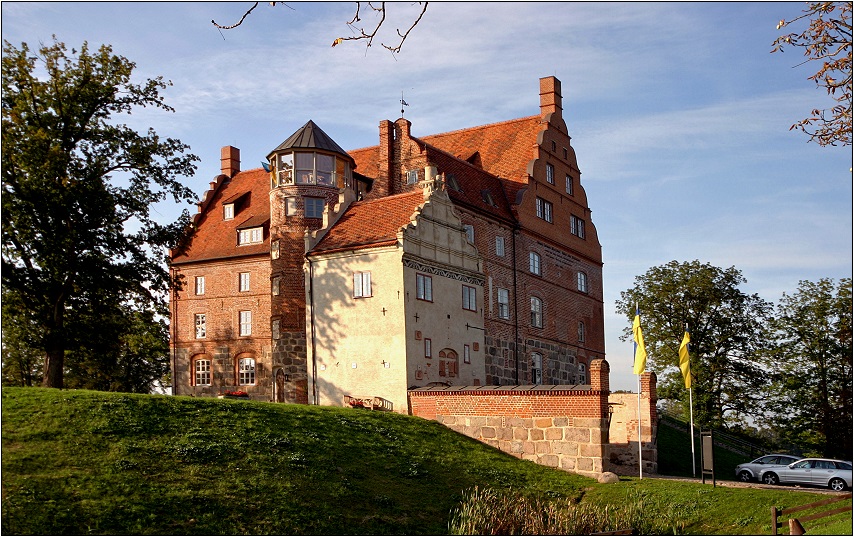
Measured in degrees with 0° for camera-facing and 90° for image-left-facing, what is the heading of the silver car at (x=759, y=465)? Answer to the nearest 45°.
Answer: approximately 90°

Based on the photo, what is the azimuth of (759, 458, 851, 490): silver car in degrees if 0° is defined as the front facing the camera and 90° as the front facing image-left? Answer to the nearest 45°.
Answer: approximately 90°

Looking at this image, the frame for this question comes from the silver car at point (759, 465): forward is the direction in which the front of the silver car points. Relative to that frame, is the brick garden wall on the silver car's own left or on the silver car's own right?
on the silver car's own left

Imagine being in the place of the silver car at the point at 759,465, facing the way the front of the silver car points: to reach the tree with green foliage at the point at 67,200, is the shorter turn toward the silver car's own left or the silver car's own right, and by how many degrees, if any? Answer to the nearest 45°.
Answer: approximately 45° to the silver car's own left

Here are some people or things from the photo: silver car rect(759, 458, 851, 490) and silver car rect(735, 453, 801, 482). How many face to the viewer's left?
2

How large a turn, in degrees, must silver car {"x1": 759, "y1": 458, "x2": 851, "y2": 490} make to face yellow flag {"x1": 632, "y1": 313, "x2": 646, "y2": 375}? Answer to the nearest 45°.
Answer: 0° — it already faces it
